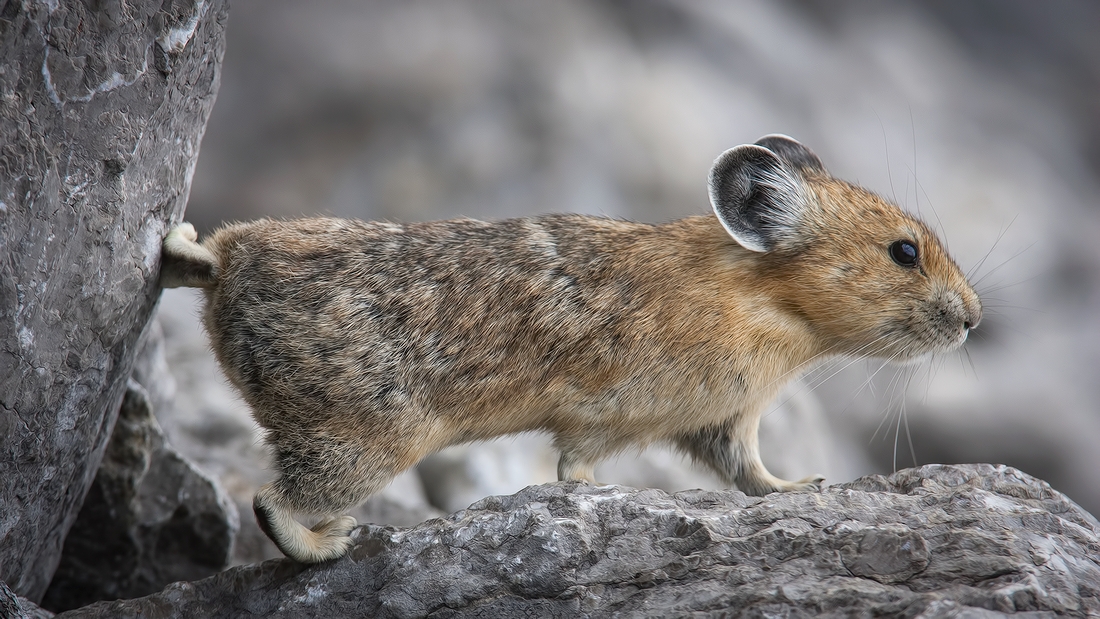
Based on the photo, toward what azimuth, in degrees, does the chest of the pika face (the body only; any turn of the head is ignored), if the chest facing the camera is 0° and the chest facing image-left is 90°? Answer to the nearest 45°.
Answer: approximately 270°

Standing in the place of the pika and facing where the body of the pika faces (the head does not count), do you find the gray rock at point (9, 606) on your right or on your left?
on your right

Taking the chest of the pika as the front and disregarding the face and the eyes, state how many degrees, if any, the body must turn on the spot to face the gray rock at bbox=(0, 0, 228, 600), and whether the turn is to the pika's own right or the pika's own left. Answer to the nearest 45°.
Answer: approximately 135° to the pika's own right
